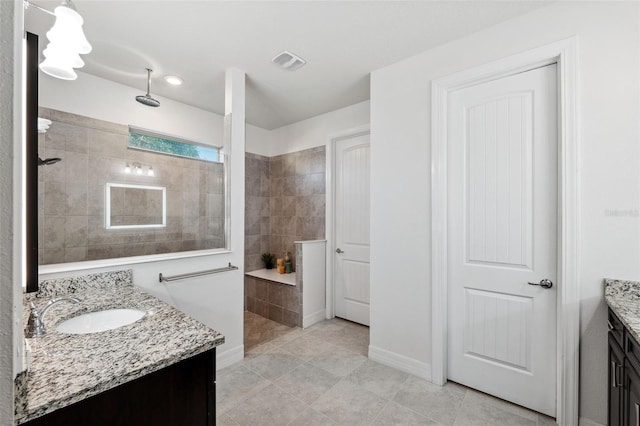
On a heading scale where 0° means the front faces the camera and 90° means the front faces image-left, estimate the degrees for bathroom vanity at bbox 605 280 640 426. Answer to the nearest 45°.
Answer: approximately 45°

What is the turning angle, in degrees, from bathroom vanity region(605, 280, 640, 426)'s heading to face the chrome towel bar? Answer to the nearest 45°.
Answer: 0° — it already faces it

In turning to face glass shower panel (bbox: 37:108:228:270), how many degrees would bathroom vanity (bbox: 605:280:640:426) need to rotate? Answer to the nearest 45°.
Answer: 0° — it already faces it

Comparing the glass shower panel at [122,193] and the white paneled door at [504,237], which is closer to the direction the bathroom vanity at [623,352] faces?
the glass shower panel
